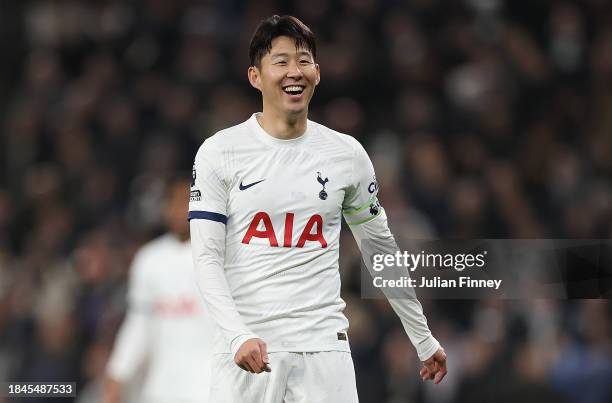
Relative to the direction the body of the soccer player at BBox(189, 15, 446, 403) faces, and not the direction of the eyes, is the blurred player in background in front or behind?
behind

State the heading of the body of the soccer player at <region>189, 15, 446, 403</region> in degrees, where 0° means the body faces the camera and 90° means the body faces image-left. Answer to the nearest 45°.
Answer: approximately 0°
